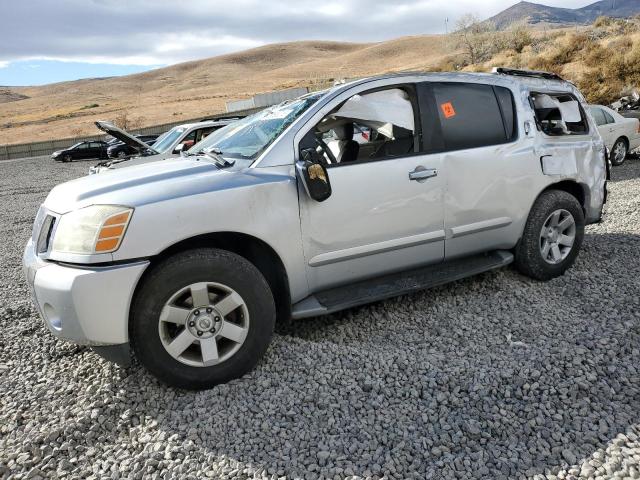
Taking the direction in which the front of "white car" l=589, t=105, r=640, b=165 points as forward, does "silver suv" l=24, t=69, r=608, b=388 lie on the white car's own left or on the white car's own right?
on the white car's own left

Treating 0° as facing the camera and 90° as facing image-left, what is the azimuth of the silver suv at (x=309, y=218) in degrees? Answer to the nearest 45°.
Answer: approximately 45°

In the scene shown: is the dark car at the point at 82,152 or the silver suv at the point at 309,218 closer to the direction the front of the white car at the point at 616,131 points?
the dark car

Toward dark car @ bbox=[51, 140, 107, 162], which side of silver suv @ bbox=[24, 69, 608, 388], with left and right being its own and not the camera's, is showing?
right

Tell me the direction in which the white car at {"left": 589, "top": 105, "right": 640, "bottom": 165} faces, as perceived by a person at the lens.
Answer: facing away from the viewer and to the left of the viewer

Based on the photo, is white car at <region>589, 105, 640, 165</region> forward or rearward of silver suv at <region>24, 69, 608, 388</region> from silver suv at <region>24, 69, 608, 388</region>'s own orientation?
rearward
